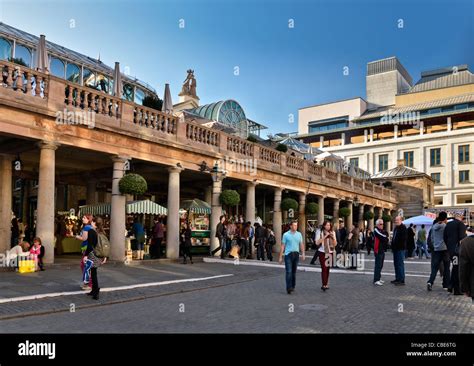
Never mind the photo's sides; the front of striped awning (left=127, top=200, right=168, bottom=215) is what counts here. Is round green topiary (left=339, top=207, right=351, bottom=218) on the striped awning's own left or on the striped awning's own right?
on the striped awning's own left

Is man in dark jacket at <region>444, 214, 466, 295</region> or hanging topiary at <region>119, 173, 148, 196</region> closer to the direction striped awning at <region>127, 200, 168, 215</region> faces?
the man in dark jacket

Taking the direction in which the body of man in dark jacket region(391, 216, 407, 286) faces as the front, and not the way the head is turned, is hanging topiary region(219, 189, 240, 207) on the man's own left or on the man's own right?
on the man's own right

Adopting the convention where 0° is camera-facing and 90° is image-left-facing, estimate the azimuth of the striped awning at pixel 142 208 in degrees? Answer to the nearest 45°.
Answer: approximately 315°

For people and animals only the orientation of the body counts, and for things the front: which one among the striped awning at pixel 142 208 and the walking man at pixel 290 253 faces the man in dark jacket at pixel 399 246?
the striped awning

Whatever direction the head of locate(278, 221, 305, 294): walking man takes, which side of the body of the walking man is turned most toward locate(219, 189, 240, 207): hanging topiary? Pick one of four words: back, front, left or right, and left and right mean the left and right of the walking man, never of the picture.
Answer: back
